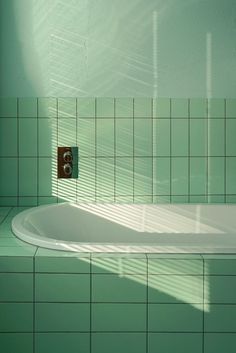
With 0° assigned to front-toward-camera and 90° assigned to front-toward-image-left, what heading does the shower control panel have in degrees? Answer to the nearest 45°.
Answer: approximately 0°
